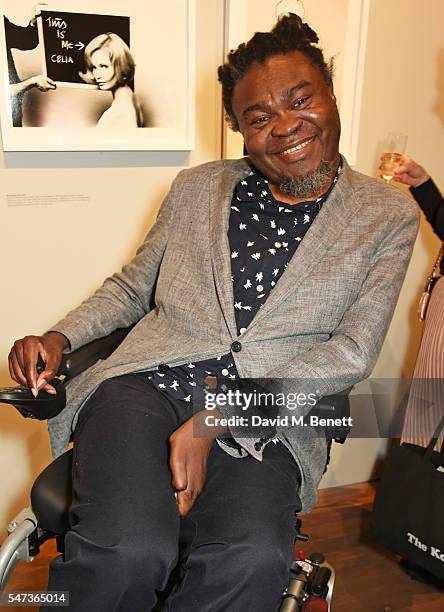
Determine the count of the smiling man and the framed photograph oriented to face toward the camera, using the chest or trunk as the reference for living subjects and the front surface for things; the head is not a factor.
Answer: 2

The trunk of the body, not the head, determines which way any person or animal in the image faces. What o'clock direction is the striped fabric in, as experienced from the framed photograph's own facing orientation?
The striped fabric is roughly at 10 o'clock from the framed photograph.

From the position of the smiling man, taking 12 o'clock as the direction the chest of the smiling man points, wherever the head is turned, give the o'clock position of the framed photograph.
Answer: The framed photograph is roughly at 5 o'clock from the smiling man.

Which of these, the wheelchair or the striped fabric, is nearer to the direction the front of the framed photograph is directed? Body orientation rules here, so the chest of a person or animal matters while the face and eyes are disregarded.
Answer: the wheelchair

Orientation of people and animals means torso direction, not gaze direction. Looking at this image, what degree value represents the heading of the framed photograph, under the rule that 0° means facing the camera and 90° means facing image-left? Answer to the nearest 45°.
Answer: approximately 0°
